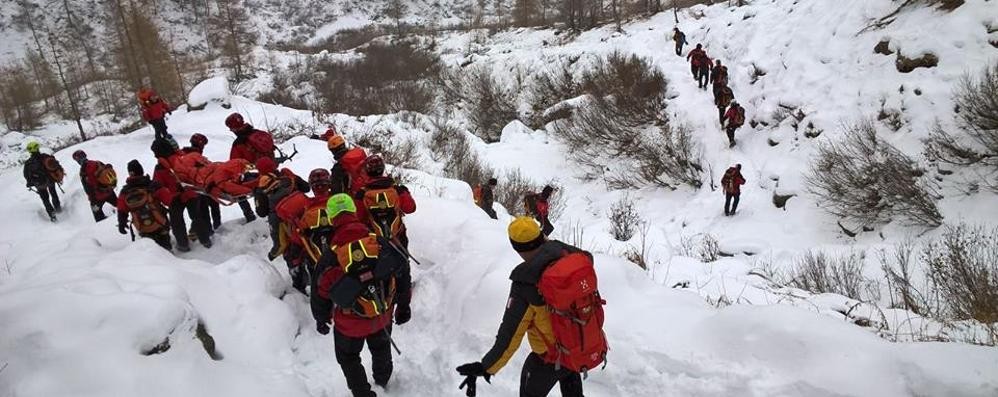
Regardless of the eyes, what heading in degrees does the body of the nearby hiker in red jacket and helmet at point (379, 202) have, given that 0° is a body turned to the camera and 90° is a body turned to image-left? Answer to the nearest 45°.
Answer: approximately 180°

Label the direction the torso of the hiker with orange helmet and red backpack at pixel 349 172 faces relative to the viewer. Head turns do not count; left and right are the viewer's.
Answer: facing away from the viewer and to the left of the viewer

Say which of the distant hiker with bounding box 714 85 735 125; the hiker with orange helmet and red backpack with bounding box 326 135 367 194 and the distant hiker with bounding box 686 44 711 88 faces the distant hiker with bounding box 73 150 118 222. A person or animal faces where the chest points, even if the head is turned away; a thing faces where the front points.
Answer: the hiker with orange helmet and red backpack with bounding box 326 135 367 194
